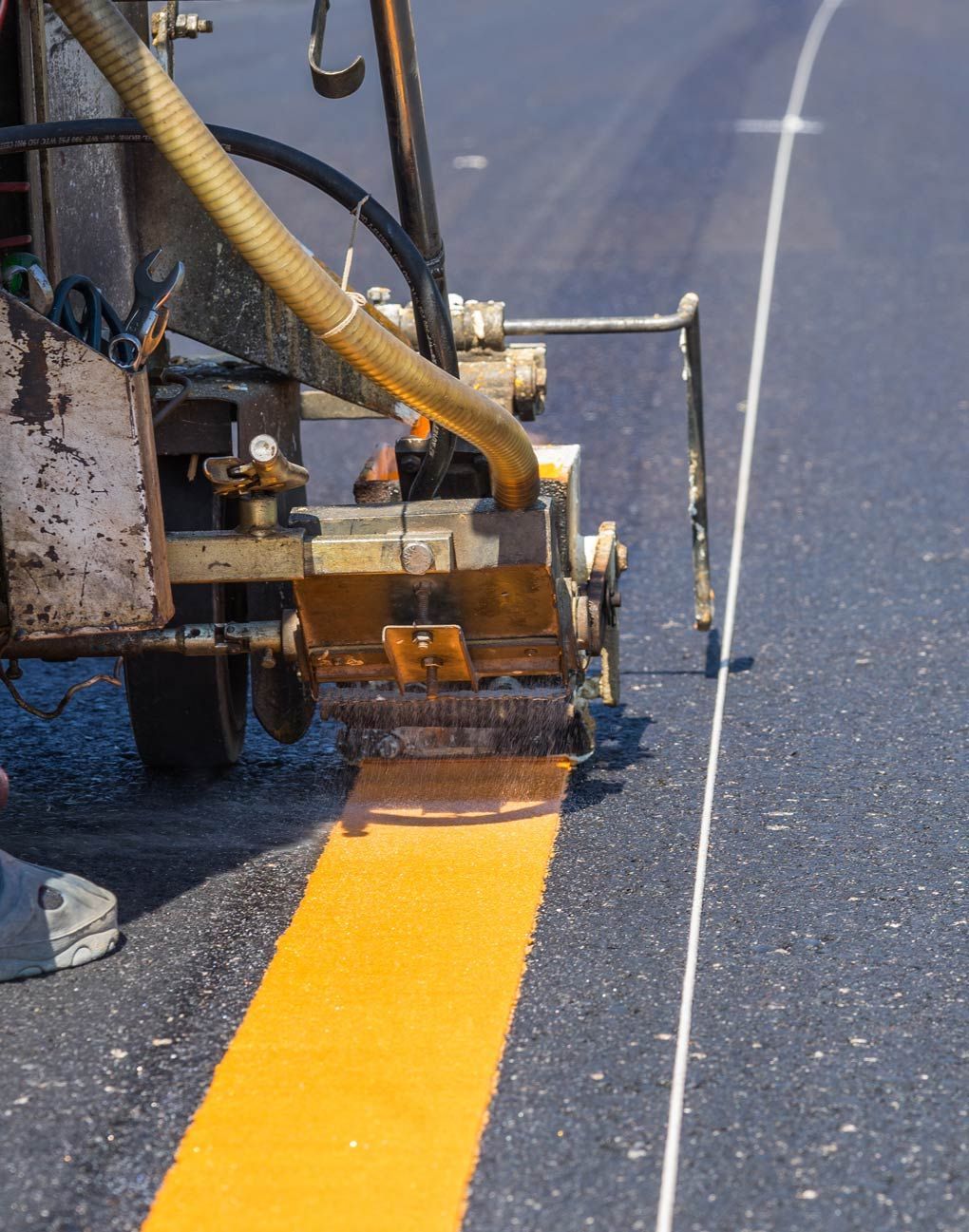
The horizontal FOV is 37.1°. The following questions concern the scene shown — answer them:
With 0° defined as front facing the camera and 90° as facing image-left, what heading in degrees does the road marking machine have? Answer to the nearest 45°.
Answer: approximately 180°

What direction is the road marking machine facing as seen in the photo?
away from the camera
